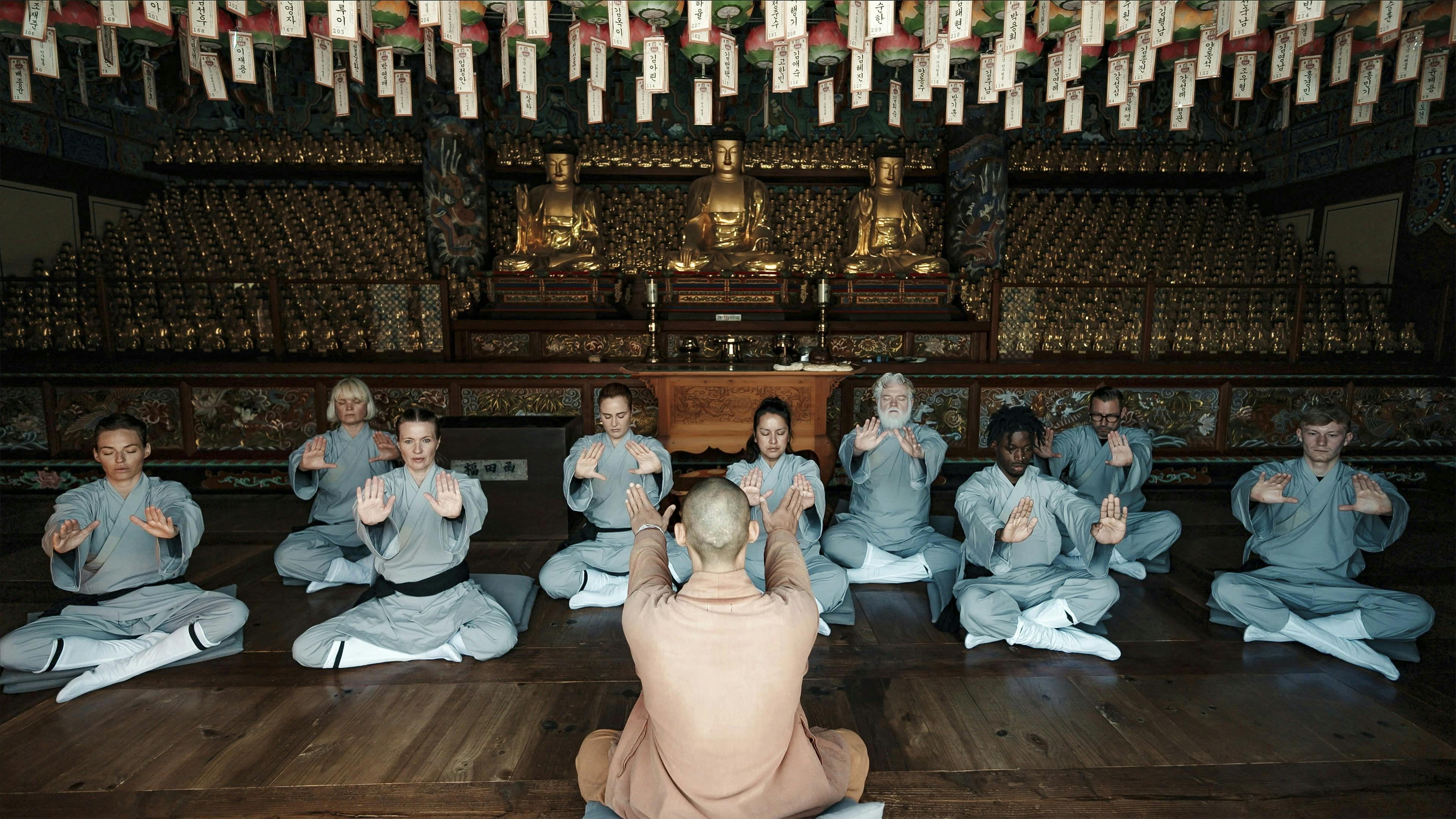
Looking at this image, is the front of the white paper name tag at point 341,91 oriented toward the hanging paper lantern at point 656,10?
no

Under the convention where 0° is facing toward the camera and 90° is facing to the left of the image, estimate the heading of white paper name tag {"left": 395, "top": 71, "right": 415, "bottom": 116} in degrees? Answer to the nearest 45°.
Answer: approximately 0°

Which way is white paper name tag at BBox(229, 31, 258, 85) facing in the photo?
toward the camera

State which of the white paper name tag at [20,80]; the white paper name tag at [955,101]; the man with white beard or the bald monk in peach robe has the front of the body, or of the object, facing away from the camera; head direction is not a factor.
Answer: the bald monk in peach robe

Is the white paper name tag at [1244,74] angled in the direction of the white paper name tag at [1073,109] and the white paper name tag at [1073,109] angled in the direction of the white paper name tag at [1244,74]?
no

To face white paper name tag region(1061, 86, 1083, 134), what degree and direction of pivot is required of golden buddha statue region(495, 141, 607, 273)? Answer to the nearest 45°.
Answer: approximately 45° to its left

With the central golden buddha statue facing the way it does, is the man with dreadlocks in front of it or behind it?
in front

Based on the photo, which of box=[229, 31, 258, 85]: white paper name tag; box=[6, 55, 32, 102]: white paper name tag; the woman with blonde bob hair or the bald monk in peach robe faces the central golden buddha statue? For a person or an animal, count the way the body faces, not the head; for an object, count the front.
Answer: the bald monk in peach robe

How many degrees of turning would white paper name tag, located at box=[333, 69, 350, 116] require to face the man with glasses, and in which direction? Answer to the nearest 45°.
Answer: approximately 45° to its left

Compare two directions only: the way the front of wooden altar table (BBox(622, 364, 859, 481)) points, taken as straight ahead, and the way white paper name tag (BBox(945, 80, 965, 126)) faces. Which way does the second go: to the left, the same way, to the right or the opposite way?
the same way

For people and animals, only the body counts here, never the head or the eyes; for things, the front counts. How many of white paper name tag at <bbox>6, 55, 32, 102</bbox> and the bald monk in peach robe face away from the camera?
1

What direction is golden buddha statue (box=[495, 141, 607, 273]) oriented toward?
toward the camera

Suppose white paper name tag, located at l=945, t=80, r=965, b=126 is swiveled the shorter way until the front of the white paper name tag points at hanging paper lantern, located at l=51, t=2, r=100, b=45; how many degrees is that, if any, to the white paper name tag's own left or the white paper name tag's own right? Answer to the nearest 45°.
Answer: approximately 90° to the white paper name tag's own right

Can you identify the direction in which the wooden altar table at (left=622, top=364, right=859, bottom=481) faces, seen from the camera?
facing the viewer

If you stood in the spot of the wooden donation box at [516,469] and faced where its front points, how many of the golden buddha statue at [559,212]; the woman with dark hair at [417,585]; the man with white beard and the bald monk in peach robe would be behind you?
1

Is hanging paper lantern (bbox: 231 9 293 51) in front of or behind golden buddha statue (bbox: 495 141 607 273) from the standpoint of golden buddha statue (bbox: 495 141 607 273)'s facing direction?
in front

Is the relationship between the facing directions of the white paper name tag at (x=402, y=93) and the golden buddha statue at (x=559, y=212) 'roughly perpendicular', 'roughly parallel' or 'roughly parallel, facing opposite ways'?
roughly parallel

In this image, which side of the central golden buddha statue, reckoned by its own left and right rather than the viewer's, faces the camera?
front

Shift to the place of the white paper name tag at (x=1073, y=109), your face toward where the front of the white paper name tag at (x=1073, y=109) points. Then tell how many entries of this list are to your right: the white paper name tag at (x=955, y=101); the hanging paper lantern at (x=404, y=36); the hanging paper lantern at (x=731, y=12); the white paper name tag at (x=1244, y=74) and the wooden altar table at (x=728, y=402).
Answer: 4
